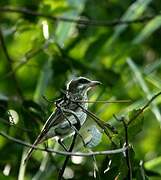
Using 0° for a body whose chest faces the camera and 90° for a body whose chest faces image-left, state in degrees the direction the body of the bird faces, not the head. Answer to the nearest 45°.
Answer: approximately 270°
